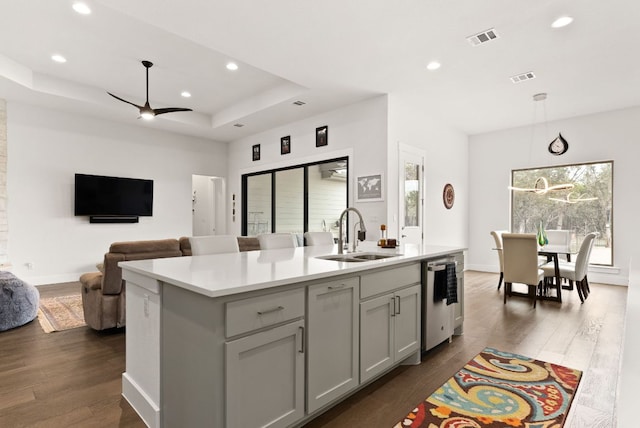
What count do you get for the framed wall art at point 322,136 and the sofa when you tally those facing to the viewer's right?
0

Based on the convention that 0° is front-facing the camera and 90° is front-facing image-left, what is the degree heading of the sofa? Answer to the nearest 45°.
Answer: approximately 135°

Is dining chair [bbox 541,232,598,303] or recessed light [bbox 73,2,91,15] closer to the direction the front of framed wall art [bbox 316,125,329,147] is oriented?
the recessed light

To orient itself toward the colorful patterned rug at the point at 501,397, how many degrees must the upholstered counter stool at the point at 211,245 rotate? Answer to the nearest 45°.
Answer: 0° — it already faces it

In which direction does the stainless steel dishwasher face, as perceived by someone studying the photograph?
facing the viewer and to the right of the viewer

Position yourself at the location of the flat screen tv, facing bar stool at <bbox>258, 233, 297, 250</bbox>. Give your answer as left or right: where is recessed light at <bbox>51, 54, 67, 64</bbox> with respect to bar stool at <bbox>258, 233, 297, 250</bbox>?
right

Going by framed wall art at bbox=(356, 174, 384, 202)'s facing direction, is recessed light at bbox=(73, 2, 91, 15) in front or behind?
in front

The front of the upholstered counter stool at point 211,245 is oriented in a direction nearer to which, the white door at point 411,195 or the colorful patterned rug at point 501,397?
the colorful patterned rug

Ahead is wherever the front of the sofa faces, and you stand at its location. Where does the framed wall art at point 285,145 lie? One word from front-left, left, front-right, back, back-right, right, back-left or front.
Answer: right

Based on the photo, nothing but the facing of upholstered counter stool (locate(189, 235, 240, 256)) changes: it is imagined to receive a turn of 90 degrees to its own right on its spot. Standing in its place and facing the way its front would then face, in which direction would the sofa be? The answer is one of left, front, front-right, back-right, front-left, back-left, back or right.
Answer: right

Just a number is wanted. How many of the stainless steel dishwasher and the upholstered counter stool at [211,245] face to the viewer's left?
0

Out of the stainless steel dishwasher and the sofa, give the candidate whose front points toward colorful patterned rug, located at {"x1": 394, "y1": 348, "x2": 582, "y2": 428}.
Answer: the stainless steel dishwasher

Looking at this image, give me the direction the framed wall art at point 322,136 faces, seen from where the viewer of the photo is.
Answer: facing the viewer and to the left of the viewer

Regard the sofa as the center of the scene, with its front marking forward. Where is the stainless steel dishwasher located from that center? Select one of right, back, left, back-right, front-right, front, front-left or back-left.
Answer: back

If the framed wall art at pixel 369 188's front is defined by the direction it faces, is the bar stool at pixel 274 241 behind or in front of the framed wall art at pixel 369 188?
in front

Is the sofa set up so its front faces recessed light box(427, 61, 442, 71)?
no

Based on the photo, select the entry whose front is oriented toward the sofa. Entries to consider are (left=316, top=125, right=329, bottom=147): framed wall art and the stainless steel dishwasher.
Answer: the framed wall art

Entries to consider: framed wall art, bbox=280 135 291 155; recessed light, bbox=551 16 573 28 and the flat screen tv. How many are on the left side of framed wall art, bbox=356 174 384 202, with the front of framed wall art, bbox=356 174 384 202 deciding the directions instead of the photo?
1
